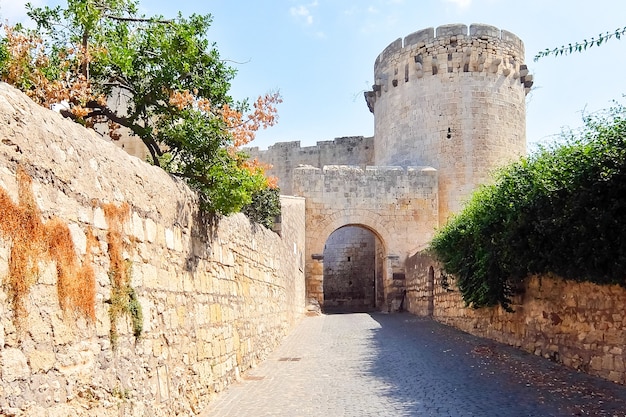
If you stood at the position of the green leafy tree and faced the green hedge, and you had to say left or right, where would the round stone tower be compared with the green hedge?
left

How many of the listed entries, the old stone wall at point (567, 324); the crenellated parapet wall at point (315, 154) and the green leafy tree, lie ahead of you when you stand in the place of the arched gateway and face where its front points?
2

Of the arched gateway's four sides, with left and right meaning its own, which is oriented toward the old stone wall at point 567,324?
front

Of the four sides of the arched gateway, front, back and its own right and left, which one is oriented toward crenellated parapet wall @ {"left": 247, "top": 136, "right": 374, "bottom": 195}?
back

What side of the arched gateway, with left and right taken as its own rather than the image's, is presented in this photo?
front

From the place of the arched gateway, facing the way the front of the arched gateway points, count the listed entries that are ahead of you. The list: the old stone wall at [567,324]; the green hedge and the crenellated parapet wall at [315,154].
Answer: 2

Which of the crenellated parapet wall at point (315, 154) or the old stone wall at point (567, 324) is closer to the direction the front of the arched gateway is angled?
the old stone wall

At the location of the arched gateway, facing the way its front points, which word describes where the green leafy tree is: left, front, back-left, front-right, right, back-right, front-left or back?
front

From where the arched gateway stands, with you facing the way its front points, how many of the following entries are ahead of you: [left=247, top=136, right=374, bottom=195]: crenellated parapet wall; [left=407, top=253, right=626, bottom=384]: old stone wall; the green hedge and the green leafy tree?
3

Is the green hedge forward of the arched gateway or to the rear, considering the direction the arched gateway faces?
forward

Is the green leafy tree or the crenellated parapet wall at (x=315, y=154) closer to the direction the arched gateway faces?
the green leafy tree
